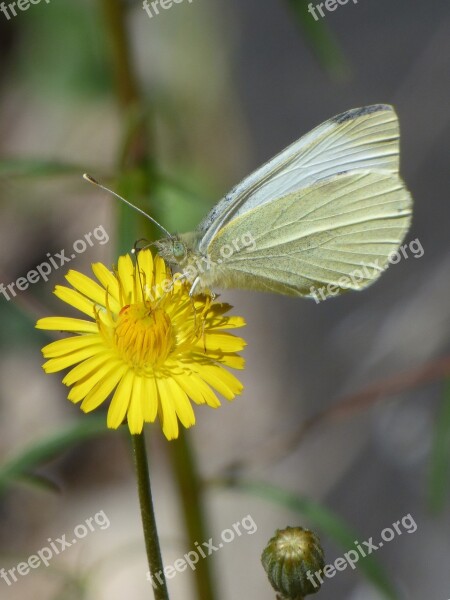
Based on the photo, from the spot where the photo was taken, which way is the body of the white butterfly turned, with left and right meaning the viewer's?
facing to the left of the viewer

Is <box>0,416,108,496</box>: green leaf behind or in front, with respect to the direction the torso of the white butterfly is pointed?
in front

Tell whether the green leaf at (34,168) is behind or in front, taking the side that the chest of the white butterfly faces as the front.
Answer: in front
